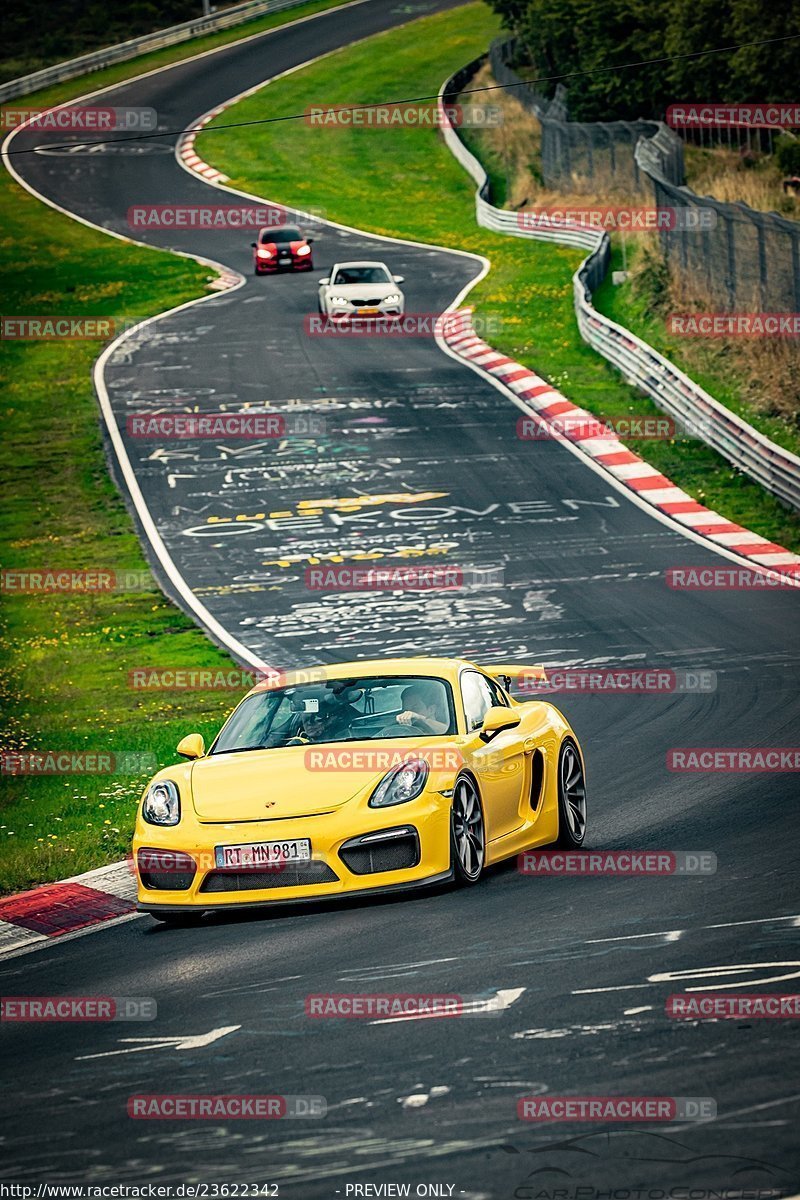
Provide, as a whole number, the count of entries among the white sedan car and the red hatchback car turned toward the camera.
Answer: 2

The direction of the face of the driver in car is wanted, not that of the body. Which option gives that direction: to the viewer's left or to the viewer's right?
to the viewer's left

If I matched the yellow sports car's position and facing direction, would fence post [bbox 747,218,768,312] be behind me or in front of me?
behind

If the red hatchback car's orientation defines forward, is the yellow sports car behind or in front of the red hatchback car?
in front

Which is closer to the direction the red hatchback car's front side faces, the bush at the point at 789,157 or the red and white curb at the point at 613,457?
the red and white curb

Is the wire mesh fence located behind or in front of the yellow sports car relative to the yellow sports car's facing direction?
behind

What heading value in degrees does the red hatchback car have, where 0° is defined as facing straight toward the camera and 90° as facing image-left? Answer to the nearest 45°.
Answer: approximately 0°

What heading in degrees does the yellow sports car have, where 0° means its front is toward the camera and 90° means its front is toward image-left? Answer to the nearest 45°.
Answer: approximately 45°

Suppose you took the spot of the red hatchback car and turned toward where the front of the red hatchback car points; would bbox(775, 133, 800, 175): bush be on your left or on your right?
on your left

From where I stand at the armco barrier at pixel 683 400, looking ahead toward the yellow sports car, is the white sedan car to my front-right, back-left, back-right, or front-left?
back-right

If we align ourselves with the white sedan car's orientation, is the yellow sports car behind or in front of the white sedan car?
in front
